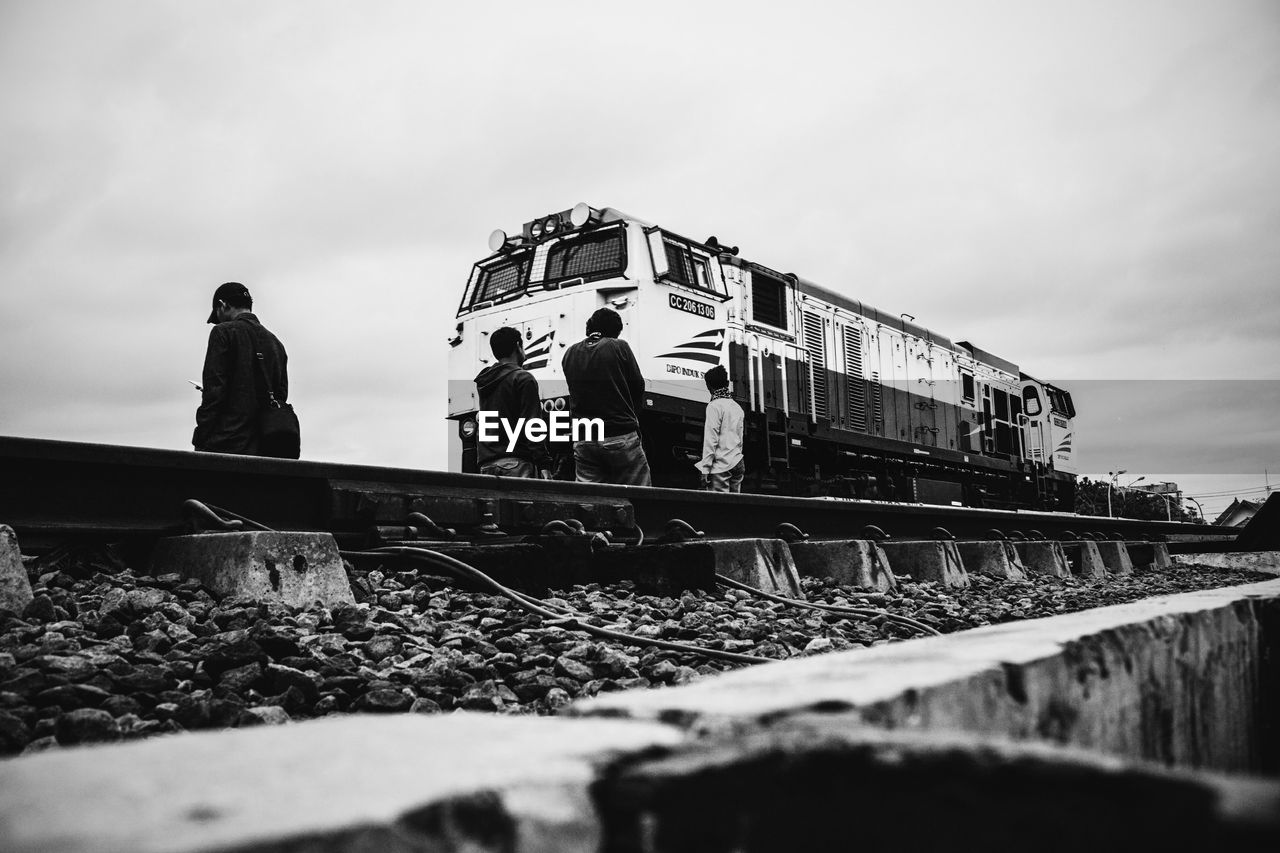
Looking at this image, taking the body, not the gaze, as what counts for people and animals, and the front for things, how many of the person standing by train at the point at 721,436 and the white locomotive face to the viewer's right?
0

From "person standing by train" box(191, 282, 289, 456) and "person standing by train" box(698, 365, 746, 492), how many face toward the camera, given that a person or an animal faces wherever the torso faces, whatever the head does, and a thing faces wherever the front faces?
0

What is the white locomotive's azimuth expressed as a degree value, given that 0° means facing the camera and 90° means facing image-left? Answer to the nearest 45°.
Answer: approximately 45°

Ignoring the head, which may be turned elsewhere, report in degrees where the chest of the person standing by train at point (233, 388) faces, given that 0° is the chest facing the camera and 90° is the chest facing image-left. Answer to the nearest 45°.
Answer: approximately 135°

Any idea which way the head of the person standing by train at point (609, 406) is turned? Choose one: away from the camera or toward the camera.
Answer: away from the camera

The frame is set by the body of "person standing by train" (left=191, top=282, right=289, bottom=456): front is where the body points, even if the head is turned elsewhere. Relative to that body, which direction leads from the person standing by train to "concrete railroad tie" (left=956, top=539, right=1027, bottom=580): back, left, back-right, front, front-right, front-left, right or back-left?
back-right

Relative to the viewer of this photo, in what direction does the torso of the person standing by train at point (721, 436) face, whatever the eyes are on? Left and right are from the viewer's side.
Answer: facing away from the viewer and to the left of the viewer

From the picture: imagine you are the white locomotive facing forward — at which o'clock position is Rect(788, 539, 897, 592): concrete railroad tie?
The concrete railroad tie is roughly at 10 o'clock from the white locomotive.

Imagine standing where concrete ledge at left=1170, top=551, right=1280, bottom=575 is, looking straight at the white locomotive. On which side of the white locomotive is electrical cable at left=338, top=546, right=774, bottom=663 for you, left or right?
left

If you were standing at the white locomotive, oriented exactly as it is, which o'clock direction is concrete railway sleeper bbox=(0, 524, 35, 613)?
The concrete railway sleeper is roughly at 11 o'clock from the white locomotive.

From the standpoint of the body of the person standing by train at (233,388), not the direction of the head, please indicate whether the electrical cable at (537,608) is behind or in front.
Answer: behind
